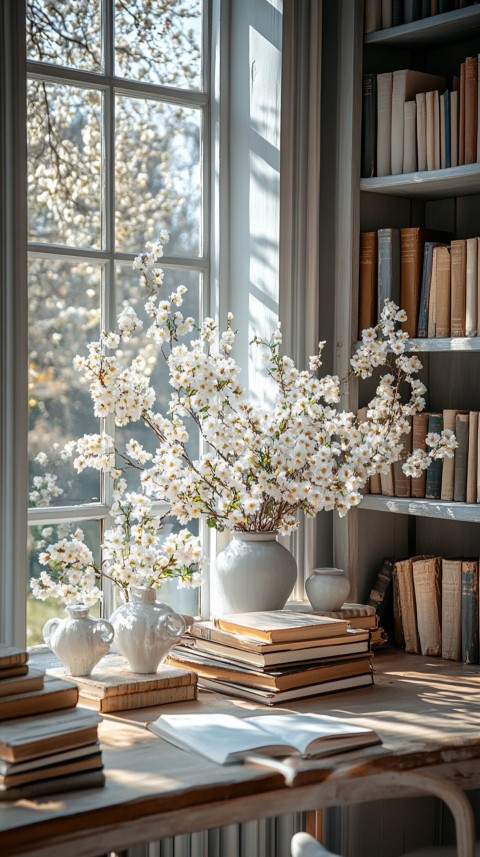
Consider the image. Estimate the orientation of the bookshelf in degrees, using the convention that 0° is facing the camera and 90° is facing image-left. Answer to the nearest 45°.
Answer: approximately 45°

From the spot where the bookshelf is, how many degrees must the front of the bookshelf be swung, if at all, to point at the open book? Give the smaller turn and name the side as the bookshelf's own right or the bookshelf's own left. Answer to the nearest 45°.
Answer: approximately 45° to the bookshelf's own left
